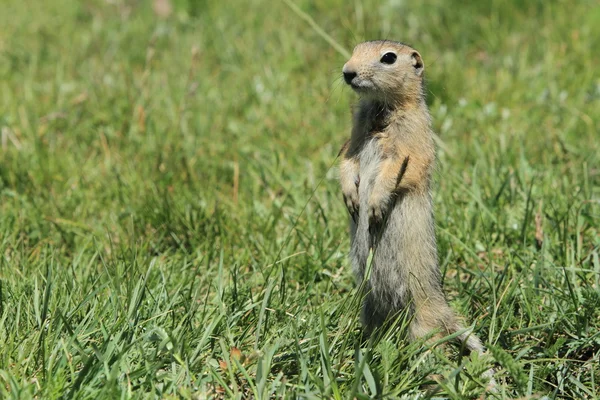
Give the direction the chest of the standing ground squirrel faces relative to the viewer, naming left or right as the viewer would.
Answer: facing the viewer and to the left of the viewer
